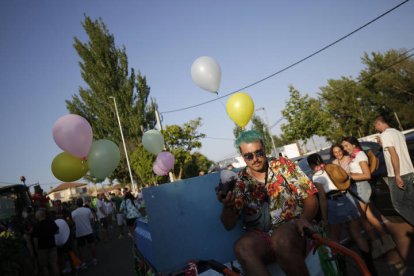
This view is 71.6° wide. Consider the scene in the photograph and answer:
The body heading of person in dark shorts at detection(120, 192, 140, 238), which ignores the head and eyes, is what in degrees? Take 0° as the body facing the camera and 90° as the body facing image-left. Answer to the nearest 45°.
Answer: approximately 180°

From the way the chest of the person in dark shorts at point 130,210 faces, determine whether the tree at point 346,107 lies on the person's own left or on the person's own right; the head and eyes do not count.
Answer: on the person's own right

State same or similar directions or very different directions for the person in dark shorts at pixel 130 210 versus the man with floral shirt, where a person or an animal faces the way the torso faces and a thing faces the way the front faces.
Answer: very different directions

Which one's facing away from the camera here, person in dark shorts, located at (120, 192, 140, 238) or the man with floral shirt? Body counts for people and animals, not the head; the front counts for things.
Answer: the person in dark shorts

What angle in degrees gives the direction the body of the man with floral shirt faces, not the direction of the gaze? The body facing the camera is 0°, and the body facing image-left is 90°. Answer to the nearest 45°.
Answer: approximately 0°

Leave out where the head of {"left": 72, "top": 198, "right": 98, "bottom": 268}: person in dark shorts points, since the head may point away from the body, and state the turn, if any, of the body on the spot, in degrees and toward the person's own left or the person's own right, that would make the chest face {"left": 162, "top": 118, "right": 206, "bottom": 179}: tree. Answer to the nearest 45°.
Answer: approximately 45° to the person's own right

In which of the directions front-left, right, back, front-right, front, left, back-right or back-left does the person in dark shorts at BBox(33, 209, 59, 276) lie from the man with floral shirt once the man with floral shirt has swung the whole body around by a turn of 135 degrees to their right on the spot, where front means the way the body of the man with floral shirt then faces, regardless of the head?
front

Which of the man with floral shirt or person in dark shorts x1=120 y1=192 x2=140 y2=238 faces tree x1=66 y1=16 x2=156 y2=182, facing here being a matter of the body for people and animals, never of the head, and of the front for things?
the person in dark shorts

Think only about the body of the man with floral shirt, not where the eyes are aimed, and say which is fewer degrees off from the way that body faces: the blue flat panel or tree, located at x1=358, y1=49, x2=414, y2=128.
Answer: the blue flat panel

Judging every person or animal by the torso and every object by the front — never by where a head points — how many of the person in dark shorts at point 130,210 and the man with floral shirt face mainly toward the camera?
1

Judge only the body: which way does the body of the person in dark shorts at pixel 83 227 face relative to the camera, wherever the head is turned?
away from the camera

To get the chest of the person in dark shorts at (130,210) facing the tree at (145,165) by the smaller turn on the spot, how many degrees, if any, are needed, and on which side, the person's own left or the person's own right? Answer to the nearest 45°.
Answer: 0° — they already face it

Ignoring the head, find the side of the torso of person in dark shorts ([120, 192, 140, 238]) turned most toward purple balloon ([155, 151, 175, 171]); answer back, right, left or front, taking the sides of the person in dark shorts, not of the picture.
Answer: right
